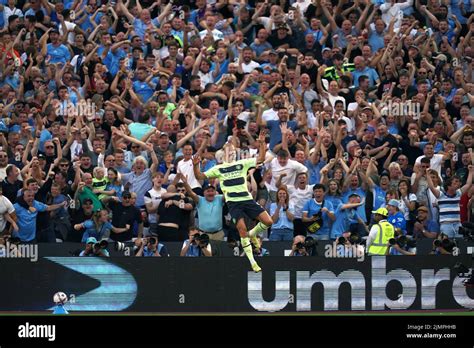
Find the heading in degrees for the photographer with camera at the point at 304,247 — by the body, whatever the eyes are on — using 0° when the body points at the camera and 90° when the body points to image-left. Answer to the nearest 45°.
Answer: approximately 0°
